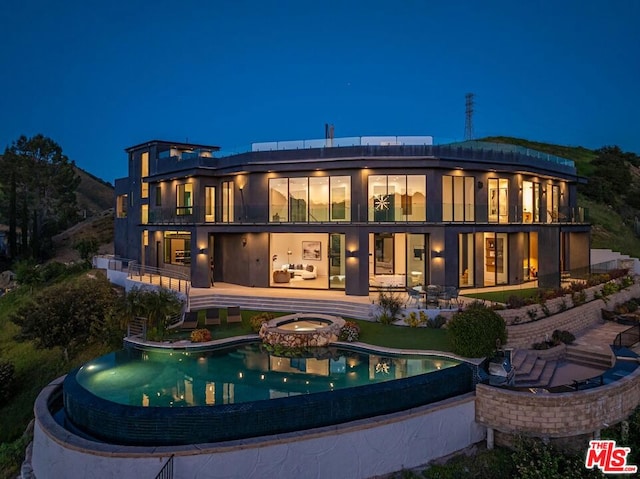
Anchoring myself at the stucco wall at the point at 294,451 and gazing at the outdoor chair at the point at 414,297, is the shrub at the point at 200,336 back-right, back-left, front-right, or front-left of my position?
front-left

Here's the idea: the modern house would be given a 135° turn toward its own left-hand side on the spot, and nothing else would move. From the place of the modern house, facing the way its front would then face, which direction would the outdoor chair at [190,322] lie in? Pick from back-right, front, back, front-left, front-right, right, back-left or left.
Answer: back

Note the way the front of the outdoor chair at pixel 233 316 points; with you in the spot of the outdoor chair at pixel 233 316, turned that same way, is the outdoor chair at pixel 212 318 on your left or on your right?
on your right

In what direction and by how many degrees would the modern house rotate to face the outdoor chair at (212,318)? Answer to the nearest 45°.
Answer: approximately 45° to its right

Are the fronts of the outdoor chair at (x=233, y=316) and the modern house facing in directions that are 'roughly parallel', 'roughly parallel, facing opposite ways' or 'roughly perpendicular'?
roughly parallel

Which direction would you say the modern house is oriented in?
toward the camera

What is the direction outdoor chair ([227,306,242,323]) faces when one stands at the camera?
facing the viewer

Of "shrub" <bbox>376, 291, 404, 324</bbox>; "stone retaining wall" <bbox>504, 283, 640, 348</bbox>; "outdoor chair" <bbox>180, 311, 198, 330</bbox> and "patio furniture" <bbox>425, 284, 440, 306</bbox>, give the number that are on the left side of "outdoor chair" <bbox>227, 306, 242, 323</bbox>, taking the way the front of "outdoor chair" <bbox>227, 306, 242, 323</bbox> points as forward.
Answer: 3

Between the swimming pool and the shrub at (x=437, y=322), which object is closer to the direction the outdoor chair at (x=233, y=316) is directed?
the swimming pool

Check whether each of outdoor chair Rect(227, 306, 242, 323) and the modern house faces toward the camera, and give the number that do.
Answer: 2

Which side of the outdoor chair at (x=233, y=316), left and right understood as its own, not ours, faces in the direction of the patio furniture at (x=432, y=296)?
left

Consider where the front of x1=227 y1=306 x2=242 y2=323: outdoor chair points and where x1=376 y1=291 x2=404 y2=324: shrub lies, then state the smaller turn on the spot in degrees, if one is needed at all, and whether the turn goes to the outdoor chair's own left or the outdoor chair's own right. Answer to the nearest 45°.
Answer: approximately 90° to the outdoor chair's own left

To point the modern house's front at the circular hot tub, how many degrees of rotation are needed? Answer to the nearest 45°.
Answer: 0° — it already faces it

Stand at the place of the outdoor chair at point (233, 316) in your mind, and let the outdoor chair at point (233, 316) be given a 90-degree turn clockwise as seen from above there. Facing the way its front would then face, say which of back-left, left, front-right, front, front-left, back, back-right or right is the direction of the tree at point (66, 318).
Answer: front

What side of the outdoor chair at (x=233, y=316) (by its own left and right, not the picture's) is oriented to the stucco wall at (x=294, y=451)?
front

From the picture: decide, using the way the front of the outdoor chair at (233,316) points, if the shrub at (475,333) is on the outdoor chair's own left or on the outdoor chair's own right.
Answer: on the outdoor chair's own left

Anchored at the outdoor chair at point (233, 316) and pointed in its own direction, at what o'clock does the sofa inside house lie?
The sofa inside house is roughly at 7 o'clock from the outdoor chair.

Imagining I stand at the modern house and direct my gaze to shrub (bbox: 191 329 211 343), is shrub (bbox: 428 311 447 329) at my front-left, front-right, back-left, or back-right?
front-left

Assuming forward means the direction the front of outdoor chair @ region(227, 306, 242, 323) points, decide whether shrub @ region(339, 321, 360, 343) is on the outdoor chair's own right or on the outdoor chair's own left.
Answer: on the outdoor chair's own left

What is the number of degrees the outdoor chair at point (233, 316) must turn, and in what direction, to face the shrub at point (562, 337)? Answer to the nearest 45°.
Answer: approximately 90° to its left
